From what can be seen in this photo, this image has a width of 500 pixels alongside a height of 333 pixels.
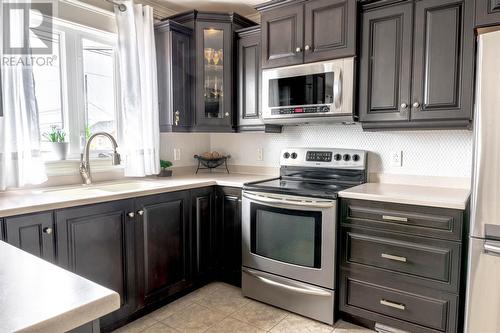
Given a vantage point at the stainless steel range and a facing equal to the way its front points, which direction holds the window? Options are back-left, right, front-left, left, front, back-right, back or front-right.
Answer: front-right

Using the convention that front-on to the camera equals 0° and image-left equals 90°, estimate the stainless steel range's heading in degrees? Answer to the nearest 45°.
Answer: approximately 45°

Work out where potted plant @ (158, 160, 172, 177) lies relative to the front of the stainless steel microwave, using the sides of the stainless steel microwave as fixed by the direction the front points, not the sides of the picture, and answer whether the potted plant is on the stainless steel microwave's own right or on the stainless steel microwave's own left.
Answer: on the stainless steel microwave's own right

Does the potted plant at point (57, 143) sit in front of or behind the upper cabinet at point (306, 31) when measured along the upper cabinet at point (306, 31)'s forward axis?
in front

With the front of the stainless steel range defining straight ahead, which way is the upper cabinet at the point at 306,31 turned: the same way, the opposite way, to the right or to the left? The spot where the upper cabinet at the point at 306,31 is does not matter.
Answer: the same way

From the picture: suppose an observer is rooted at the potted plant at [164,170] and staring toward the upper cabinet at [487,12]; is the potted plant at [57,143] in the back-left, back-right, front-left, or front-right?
back-right

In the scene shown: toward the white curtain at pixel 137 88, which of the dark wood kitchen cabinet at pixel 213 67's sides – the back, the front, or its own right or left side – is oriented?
right

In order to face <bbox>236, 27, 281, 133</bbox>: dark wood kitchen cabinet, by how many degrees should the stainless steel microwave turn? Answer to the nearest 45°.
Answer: approximately 90° to its right

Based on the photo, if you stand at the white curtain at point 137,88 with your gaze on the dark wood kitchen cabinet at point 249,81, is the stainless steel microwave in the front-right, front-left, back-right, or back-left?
front-right

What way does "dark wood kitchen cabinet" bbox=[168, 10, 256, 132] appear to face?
toward the camera

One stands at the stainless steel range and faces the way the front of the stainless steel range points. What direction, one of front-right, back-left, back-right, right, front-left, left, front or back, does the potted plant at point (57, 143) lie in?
front-right

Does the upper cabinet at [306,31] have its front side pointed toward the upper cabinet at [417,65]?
no

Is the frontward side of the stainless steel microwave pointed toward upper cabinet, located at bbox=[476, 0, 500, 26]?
no

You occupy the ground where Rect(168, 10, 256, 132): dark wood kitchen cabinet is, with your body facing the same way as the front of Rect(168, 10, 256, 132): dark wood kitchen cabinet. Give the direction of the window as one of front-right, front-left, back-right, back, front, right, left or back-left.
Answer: right

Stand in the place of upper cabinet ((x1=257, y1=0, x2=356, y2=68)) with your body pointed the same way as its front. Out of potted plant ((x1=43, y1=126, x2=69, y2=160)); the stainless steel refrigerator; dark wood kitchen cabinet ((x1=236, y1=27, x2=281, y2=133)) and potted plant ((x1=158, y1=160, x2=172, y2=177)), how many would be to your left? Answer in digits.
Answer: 1

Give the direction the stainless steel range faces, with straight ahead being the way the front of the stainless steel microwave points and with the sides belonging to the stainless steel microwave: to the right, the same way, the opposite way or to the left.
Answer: the same way
